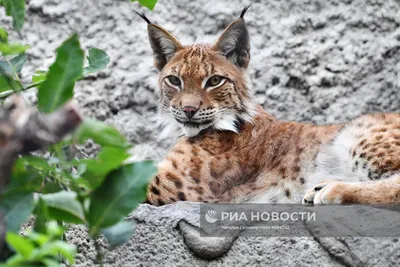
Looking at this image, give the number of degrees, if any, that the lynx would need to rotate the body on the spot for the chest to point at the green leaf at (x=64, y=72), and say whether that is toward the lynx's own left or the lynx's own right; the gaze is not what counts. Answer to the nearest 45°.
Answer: approximately 90° to the lynx's own left

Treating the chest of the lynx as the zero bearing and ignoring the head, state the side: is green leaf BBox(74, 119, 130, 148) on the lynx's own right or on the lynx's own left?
on the lynx's own left

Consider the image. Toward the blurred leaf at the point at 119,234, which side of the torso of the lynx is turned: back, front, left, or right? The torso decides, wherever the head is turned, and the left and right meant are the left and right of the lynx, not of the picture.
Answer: left

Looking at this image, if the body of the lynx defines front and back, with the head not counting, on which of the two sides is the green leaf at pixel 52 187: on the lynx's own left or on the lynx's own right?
on the lynx's own left

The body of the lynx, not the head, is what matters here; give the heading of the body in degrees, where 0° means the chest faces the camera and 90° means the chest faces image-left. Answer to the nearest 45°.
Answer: approximately 90°
